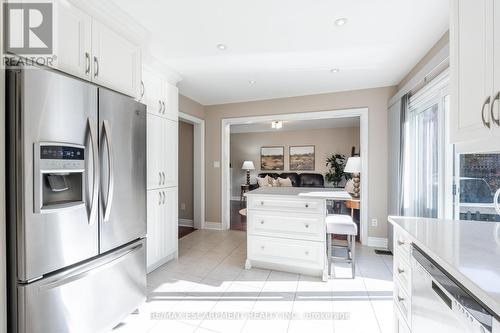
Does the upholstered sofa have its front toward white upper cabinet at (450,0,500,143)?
yes

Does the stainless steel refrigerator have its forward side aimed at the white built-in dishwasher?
yes

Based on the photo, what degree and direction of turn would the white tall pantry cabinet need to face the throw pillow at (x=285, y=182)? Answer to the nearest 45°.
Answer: approximately 90° to its left

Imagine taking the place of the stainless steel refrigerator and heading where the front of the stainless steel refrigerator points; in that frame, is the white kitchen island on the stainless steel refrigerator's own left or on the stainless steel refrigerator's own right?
on the stainless steel refrigerator's own left

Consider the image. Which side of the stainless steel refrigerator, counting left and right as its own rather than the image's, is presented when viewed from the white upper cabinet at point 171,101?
left

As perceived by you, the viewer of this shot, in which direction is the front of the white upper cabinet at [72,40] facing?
facing the viewer and to the right of the viewer

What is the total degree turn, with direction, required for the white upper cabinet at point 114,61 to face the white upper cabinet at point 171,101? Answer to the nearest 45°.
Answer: approximately 90° to its left

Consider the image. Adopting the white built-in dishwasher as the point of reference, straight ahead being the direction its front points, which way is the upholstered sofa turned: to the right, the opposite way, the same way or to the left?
to the left

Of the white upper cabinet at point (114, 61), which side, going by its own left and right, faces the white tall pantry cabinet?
left

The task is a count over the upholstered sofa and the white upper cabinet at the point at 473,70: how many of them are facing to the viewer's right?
0

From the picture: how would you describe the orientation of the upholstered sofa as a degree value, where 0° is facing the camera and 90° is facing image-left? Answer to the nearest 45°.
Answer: approximately 0°

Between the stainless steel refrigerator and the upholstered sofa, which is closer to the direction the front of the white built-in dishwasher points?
the stainless steel refrigerator
